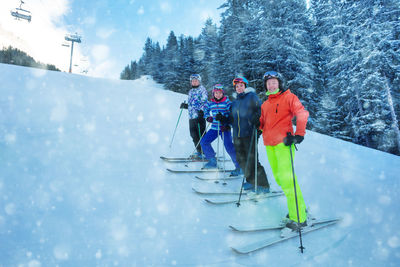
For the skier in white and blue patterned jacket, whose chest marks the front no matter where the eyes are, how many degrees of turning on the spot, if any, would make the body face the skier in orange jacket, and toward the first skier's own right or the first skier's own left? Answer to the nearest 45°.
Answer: approximately 45° to the first skier's own left

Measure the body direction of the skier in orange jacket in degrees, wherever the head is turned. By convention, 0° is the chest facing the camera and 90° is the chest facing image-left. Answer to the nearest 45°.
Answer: approximately 45°

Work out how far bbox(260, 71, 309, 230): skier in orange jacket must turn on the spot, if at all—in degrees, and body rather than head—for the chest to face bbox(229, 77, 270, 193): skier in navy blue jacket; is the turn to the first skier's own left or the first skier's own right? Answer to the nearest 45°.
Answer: approximately 90° to the first skier's own right

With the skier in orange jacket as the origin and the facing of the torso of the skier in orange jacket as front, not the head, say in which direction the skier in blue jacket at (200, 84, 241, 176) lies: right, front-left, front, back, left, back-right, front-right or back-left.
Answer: right

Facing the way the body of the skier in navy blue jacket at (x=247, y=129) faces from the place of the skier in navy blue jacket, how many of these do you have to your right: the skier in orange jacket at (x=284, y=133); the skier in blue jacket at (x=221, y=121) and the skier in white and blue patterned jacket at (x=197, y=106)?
2

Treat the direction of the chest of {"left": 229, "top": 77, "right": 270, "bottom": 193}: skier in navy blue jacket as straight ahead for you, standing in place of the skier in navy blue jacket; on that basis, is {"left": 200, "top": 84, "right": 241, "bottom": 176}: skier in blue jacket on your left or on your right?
on your right

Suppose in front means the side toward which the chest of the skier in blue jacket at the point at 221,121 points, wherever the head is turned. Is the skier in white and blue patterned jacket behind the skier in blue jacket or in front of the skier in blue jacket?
behind

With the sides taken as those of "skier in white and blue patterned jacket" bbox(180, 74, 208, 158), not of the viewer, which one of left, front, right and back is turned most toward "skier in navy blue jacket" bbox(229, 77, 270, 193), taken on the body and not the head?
left

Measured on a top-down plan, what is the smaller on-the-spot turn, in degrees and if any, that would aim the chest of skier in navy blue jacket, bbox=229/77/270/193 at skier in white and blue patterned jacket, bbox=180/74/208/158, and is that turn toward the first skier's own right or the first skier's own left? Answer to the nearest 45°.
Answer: approximately 90° to the first skier's own right

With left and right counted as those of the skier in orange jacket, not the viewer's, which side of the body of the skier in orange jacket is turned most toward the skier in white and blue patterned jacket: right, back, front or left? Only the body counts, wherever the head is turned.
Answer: right

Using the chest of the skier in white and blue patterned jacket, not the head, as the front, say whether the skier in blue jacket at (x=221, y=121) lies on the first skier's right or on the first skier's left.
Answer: on the first skier's left

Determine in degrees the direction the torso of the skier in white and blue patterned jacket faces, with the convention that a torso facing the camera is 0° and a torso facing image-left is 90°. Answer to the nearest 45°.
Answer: approximately 45°

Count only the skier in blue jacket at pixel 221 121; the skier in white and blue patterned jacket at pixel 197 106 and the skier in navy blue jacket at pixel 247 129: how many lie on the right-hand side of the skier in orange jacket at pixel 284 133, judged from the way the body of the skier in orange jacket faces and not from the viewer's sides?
3
